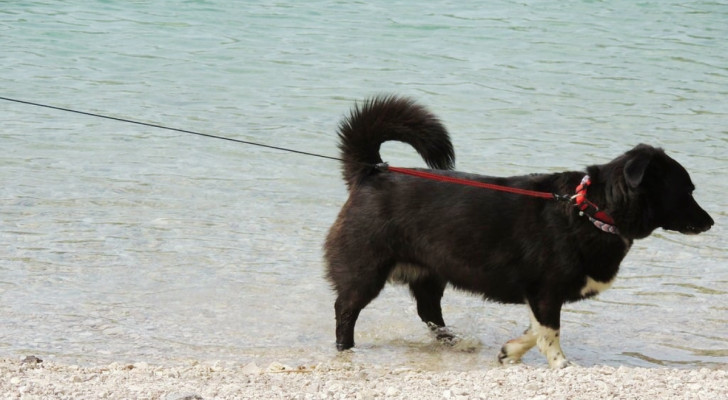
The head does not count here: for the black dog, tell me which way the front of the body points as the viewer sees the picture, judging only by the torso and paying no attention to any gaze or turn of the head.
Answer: to the viewer's right
